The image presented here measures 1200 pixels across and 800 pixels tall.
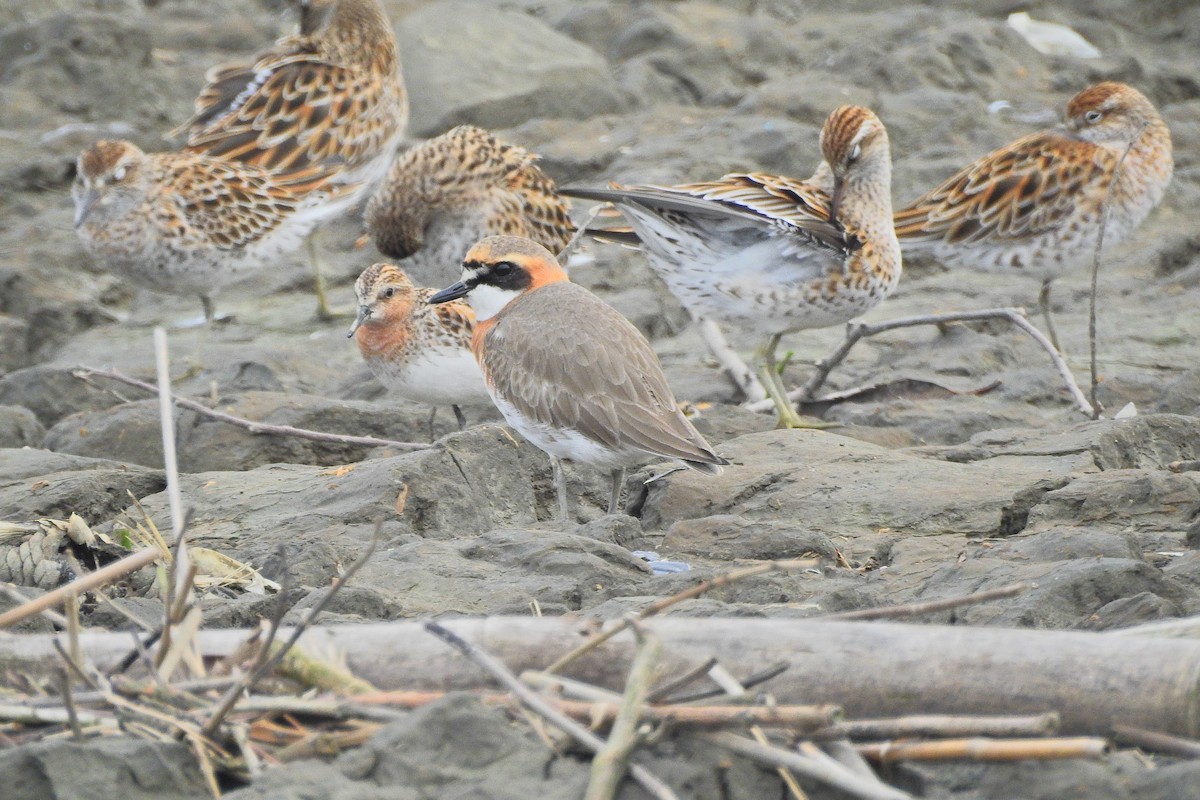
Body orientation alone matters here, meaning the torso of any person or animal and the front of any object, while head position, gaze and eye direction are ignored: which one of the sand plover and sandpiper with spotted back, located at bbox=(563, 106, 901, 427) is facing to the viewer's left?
the sand plover

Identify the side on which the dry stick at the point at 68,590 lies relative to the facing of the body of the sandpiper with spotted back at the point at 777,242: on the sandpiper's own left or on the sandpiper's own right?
on the sandpiper's own right

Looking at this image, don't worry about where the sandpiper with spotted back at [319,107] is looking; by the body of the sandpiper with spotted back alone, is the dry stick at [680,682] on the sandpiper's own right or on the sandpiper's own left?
on the sandpiper's own right

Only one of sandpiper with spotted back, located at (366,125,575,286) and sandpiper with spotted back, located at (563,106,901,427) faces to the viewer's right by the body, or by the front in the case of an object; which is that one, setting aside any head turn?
sandpiper with spotted back, located at (563,106,901,427)

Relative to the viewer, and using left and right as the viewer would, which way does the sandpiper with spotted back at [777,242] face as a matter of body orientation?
facing to the right of the viewer

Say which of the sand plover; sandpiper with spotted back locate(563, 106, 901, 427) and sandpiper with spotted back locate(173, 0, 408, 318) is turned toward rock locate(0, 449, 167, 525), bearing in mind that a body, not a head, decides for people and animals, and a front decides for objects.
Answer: the sand plover

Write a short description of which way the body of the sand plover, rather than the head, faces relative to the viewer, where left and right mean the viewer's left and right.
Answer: facing to the left of the viewer

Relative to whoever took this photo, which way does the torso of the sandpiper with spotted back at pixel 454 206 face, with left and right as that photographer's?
facing to the left of the viewer

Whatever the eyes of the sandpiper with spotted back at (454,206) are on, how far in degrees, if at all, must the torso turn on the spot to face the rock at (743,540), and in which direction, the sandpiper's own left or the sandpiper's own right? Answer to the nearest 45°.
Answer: approximately 90° to the sandpiper's own left

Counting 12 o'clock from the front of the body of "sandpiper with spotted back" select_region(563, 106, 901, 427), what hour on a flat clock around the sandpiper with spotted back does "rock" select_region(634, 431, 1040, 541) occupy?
The rock is roughly at 3 o'clock from the sandpiper with spotted back.

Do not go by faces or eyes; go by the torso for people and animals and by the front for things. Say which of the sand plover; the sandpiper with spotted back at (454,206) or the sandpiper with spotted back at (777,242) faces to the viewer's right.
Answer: the sandpiper with spotted back at (777,242)

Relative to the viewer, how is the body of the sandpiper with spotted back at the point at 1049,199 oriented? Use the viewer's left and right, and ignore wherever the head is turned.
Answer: facing to the right of the viewer

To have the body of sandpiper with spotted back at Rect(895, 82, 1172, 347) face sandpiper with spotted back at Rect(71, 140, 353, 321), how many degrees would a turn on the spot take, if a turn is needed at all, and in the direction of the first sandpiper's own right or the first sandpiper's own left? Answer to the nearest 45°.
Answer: approximately 180°

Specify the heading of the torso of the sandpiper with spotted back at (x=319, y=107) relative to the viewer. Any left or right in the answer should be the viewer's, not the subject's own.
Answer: facing to the right of the viewer

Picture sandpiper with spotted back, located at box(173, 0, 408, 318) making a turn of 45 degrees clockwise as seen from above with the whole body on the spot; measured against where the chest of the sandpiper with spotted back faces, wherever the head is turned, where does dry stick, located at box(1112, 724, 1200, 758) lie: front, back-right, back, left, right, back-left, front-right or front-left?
front-right
